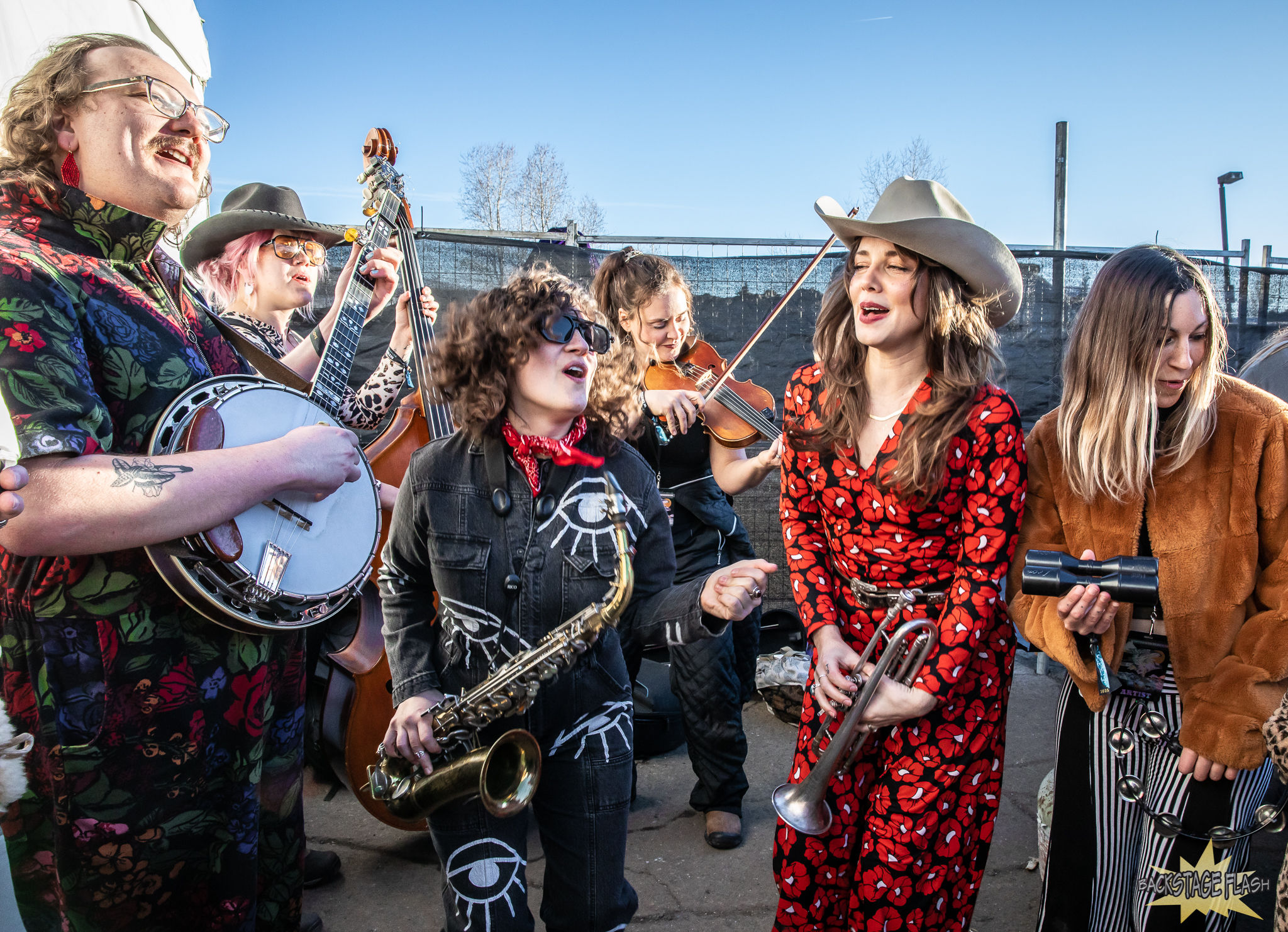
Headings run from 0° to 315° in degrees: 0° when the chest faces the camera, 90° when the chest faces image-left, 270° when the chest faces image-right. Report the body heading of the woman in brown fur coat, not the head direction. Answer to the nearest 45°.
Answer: approximately 0°

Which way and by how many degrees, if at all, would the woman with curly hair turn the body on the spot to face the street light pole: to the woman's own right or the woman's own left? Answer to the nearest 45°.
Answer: approximately 135° to the woman's own left

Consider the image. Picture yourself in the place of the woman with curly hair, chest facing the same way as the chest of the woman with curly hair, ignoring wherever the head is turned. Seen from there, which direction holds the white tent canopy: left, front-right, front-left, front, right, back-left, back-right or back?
back-right

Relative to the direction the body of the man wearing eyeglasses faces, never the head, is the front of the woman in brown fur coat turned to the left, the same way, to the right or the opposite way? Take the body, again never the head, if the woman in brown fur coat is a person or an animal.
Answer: to the right

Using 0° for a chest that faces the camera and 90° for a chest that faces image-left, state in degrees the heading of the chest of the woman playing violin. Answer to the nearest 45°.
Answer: approximately 315°

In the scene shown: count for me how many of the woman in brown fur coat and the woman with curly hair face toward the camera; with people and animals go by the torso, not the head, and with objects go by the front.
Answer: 2

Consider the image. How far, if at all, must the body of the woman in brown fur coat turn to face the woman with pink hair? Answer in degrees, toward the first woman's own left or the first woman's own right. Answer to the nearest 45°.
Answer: approximately 90° to the first woman's own right

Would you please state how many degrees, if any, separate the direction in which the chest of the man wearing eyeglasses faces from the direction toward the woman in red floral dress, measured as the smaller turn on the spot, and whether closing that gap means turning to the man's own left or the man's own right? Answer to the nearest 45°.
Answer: approximately 45° to the man's own left

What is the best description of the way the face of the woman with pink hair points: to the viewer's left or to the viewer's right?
to the viewer's right
